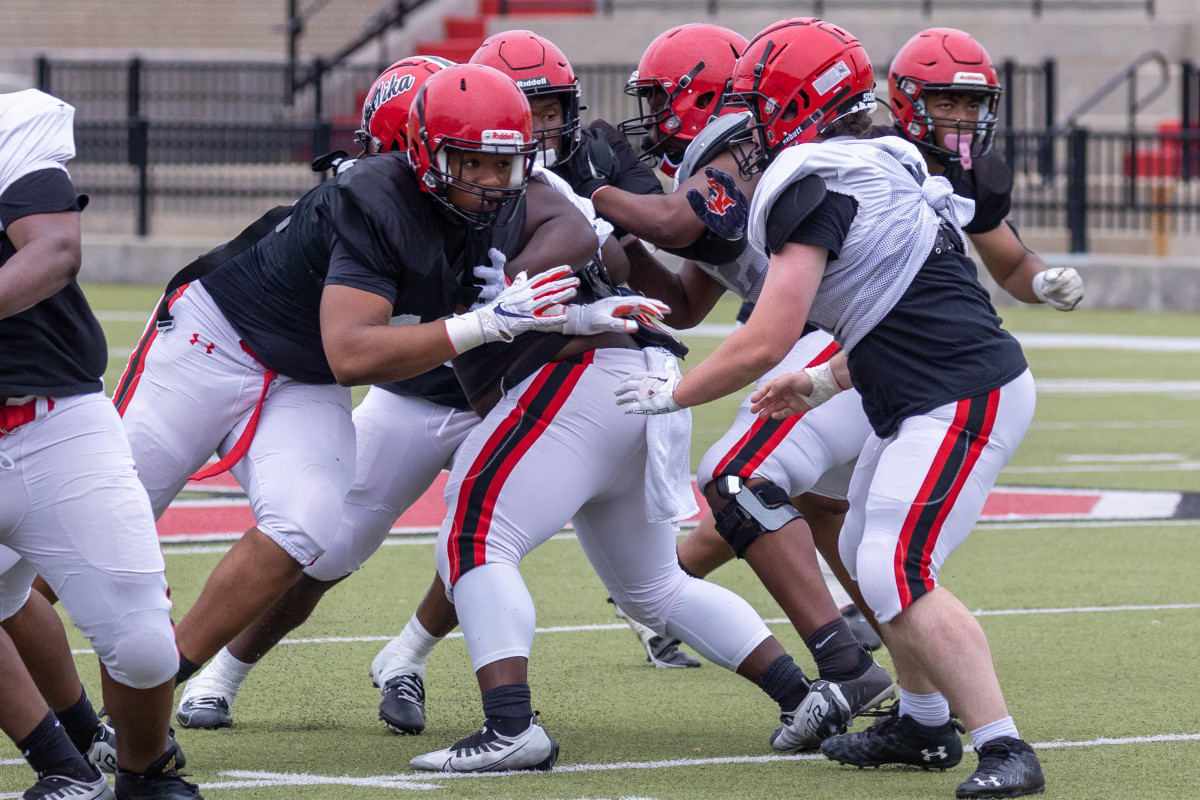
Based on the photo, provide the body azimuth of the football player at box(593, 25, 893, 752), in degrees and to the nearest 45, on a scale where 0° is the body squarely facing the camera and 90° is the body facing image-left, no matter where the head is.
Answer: approximately 90°

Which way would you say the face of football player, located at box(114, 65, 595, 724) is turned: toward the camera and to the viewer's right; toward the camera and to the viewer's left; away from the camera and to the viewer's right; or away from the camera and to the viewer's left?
toward the camera and to the viewer's right

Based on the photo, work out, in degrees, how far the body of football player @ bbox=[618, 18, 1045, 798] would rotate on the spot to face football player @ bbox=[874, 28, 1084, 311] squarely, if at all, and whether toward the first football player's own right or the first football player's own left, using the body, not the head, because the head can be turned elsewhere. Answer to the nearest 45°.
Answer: approximately 90° to the first football player's own right

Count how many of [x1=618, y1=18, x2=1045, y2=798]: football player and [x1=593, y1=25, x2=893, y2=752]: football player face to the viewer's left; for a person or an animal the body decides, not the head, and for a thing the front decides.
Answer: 2

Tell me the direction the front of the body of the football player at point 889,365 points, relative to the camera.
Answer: to the viewer's left

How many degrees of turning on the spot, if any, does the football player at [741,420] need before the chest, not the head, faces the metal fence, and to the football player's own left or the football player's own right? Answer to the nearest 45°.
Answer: approximately 90° to the football player's own right

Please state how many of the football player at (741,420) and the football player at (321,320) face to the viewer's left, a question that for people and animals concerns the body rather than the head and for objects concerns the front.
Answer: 1
